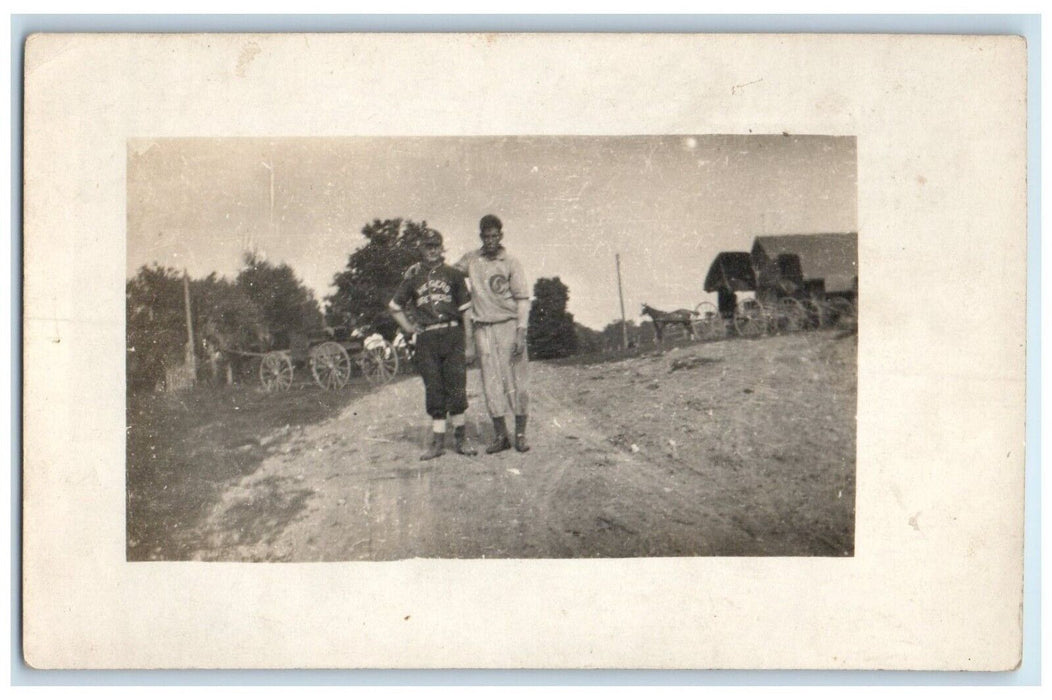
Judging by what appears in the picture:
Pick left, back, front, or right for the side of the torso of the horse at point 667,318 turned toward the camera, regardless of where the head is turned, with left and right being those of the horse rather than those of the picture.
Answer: left
